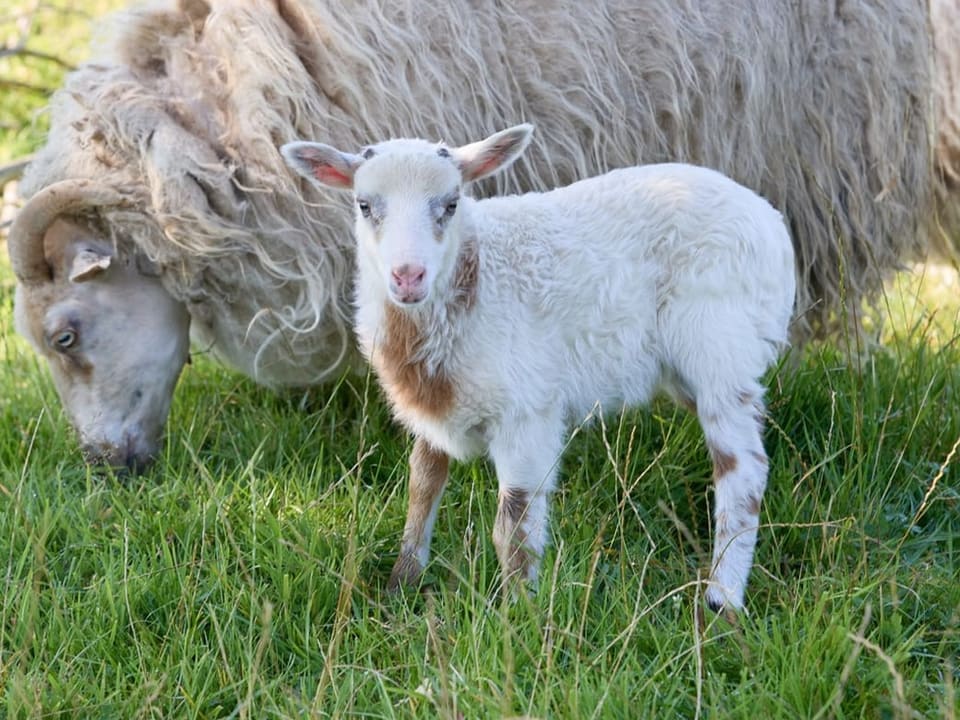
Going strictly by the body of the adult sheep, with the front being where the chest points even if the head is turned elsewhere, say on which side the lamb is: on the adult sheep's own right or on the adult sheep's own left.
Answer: on the adult sheep's own left

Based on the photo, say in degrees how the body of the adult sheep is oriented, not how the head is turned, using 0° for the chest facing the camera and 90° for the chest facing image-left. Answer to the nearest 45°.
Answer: approximately 90°
